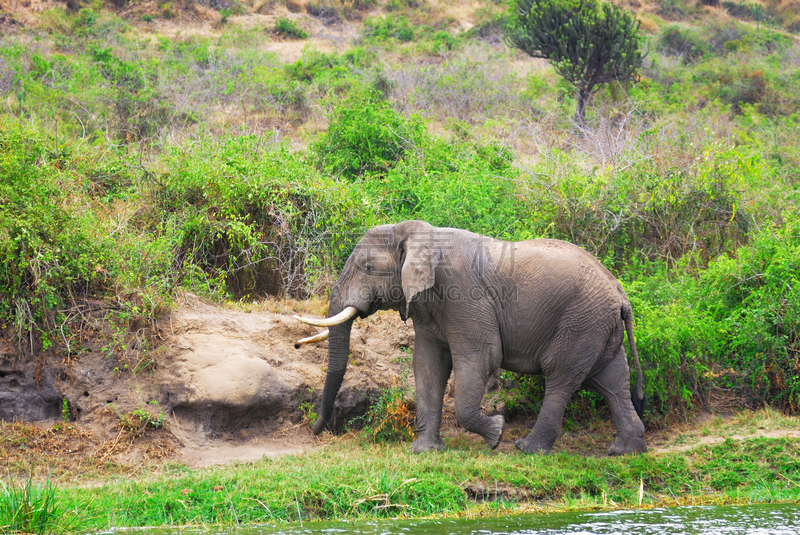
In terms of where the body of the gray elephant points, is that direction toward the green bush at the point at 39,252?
yes

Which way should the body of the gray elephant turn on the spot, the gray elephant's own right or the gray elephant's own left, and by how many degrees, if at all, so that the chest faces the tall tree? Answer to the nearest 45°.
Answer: approximately 90° to the gray elephant's own right

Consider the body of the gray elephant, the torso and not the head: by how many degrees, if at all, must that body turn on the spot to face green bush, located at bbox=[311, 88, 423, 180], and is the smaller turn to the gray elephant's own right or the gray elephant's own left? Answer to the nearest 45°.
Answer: approximately 90° to the gray elephant's own right

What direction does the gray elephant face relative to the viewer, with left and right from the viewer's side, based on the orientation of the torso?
facing to the left of the viewer

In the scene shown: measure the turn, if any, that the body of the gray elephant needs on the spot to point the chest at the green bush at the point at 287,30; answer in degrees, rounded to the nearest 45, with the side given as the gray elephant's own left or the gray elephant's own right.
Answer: approximately 90° to the gray elephant's own right

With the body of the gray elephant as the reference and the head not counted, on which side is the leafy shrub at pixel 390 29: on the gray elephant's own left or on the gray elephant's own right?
on the gray elephant's own right

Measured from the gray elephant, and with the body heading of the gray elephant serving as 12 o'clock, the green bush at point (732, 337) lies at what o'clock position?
The green bush is roughly at 5 o'clock from the gray elephant.

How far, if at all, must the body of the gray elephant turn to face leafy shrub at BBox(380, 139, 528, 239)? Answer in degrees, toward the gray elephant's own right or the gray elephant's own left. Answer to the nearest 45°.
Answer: approximately 90° to the gray elephant's own right
